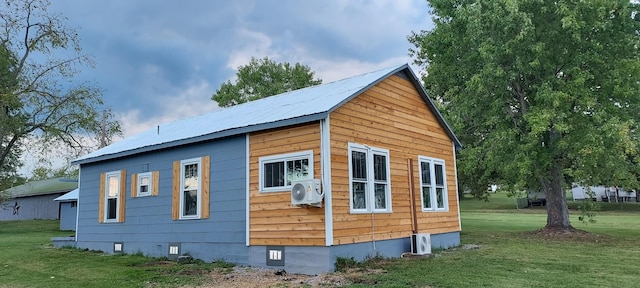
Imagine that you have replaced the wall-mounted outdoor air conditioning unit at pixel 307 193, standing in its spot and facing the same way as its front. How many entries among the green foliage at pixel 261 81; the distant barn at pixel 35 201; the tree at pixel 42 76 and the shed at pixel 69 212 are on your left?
0

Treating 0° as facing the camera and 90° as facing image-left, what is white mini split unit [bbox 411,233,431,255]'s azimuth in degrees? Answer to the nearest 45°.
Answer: approximately 315°

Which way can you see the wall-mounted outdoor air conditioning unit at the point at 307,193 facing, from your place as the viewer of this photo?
facing the viewer and to the left of the viewer

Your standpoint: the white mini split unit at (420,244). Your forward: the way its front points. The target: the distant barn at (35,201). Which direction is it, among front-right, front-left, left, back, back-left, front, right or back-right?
back

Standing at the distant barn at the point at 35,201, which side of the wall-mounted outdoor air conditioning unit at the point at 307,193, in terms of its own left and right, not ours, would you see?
right

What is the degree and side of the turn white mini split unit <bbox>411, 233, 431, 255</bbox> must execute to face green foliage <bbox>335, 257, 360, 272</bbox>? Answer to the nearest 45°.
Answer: approximately 90° to its right

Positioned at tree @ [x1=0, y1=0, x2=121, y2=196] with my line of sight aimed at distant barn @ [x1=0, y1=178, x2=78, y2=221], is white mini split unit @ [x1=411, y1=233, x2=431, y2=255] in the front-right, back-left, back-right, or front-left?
back-right

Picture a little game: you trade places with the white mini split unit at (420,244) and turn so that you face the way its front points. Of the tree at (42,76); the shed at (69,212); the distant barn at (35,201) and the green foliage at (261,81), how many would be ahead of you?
0

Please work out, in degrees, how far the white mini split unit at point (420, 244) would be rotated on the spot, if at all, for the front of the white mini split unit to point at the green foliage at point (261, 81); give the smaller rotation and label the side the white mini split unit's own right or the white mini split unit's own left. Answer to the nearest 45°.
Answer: approximately 180°

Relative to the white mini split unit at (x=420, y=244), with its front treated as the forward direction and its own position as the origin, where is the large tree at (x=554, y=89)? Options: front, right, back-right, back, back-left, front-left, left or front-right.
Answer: left

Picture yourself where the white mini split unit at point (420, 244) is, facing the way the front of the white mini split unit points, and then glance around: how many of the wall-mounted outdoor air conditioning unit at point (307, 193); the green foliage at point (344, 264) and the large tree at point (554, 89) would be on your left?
1

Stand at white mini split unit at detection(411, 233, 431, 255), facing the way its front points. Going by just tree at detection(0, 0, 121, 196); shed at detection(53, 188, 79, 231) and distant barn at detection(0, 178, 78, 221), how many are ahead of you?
0

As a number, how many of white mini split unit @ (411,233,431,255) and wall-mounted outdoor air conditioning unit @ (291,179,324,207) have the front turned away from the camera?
0

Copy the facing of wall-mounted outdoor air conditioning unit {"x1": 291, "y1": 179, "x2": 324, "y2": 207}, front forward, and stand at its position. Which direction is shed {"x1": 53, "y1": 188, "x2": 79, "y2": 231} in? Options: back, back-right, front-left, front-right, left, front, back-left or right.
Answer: right

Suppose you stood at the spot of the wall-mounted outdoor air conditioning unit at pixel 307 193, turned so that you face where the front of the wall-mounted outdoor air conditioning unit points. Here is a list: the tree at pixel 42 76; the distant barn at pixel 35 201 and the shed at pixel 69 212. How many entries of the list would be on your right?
3

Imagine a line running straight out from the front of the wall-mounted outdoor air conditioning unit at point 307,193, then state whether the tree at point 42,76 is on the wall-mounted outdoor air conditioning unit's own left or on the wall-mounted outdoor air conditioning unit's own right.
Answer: on the wall-mounted outdoor air conditioning unit's own right

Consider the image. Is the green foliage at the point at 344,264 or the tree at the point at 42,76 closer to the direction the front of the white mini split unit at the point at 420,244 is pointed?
the green foliage

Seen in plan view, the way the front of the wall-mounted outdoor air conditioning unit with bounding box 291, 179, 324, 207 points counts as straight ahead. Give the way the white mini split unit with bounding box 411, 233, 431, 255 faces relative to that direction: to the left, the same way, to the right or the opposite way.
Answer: to the left

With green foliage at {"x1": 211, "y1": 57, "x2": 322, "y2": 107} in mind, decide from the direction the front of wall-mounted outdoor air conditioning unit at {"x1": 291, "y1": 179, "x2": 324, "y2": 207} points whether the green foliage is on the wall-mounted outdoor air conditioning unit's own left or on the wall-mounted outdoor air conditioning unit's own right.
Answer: on the wall-mounted outdoor air conditioning unit's own right
